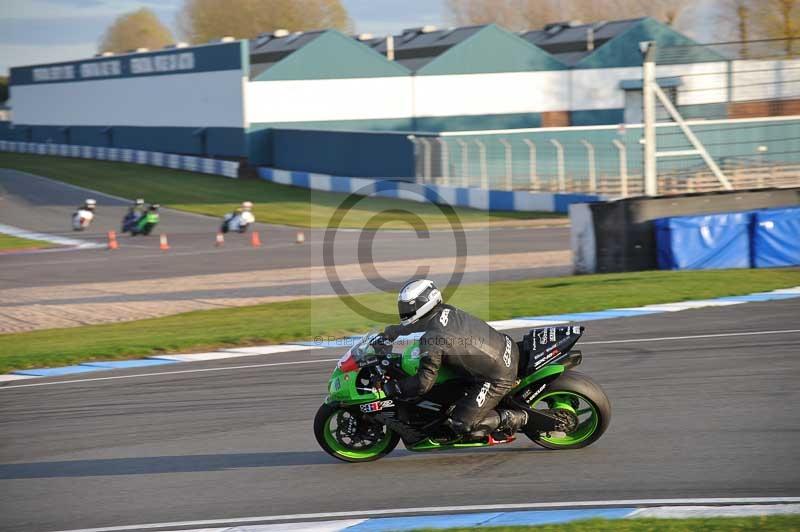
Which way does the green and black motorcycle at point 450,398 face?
to the viewer's left

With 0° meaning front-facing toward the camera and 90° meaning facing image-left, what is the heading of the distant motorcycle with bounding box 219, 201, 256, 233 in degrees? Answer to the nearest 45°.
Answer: approximately 315°

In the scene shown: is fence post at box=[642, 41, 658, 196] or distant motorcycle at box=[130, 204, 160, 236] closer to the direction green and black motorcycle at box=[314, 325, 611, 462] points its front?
the distant motorcycle

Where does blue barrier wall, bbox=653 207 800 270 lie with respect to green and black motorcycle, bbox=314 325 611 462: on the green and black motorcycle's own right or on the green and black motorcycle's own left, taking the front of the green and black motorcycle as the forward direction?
on the green and black motorcycle's own right

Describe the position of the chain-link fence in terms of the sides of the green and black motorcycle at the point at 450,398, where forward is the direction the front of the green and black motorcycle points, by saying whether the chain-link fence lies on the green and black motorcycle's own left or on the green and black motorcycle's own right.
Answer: on the green and black motorcycle's own right

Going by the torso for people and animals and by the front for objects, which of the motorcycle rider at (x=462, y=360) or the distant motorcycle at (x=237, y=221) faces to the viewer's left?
the motorcycle rider

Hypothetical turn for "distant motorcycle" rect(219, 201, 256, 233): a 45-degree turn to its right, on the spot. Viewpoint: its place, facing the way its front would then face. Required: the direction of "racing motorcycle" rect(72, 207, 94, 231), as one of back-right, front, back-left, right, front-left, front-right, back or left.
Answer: back-right

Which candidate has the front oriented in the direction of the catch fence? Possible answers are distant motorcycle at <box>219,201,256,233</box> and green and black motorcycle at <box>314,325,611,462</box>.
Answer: the distant motorcycle

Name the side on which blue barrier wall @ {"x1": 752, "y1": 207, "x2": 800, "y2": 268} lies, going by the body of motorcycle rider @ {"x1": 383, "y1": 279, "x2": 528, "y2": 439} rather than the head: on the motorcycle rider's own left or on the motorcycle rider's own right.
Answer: on the motorcycle rider's own right

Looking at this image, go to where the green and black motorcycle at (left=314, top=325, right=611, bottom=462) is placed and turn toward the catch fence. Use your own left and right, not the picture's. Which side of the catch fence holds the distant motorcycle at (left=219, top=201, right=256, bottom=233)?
left

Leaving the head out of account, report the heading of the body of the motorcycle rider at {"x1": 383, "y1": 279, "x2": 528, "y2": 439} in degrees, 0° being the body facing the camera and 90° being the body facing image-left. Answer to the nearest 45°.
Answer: approximately 90°
